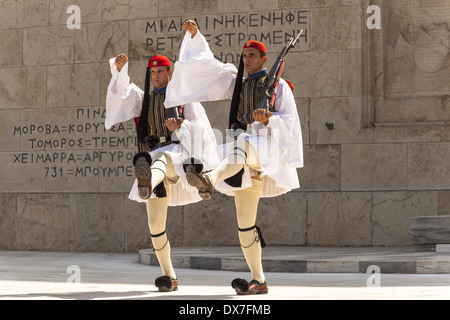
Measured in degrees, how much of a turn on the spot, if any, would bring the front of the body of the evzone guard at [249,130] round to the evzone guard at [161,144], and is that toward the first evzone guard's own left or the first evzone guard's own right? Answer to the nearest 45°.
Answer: approximately 90° to the first evzone guard's own right

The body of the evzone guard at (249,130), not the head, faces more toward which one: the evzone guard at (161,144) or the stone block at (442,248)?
the evzone guard

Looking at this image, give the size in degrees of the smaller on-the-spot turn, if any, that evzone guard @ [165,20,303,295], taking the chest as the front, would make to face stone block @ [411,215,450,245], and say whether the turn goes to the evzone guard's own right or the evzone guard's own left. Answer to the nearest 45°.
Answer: approximately 180°

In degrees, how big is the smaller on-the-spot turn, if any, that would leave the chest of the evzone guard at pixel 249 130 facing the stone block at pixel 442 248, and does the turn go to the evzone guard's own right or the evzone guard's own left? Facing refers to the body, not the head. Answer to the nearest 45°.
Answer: approximately 180°

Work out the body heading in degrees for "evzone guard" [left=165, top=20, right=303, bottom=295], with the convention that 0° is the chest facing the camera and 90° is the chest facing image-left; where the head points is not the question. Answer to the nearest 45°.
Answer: approximately 45°

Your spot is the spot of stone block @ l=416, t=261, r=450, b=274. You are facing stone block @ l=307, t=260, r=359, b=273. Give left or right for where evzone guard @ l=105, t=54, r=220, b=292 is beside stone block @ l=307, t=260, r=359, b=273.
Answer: left

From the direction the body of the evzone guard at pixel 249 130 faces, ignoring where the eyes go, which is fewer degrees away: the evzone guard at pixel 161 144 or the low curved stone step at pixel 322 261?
the evzone guard

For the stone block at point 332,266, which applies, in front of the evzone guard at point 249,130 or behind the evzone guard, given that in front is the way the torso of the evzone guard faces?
behind
